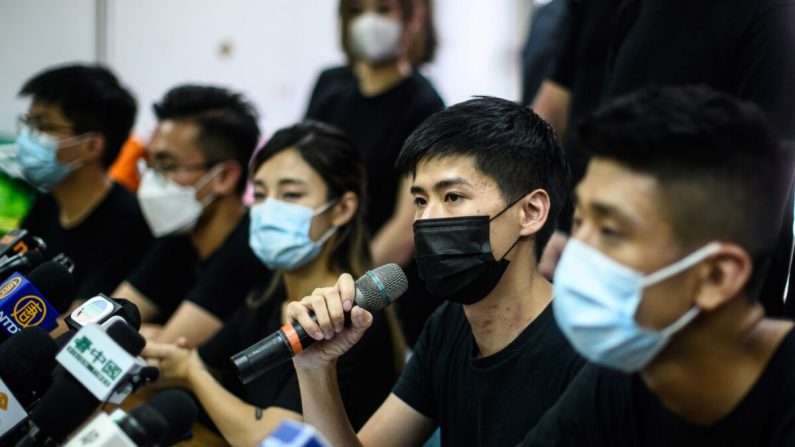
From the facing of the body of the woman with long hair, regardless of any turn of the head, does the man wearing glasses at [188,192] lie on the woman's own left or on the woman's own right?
on the woman's own right

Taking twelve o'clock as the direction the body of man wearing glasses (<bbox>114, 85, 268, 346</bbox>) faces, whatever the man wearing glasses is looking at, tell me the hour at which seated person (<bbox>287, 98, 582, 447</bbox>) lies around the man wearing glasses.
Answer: The seated person is roughly at 10 o'clock from the man wearing glasses.

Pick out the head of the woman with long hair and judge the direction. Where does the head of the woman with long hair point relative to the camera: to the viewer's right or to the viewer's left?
to the viewer's left

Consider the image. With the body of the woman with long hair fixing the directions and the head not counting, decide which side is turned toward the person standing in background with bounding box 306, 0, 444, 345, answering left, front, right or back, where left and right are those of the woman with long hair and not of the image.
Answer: back

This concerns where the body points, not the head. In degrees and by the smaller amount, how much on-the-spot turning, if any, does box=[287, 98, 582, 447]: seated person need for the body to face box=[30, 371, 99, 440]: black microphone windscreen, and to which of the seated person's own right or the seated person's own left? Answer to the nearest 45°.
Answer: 0° — they already face it

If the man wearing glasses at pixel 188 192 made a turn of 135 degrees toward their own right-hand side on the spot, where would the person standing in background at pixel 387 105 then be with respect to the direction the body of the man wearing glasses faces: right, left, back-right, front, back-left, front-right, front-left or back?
right

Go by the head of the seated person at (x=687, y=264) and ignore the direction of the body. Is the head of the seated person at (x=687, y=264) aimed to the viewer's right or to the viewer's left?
to the viewer's left

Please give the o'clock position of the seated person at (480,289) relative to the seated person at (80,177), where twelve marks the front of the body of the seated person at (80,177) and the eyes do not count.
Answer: the seated person at (480,289) is roughly at 10 o'clock from the seated person at (80,177).

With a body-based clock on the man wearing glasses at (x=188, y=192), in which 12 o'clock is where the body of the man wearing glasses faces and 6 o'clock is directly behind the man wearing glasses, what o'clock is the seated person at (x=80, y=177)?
The seated person is roughly at 3 o'clock from the man wearing glasses.

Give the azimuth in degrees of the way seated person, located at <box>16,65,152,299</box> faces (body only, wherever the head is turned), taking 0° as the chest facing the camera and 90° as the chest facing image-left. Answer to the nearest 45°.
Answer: approximately 45°
